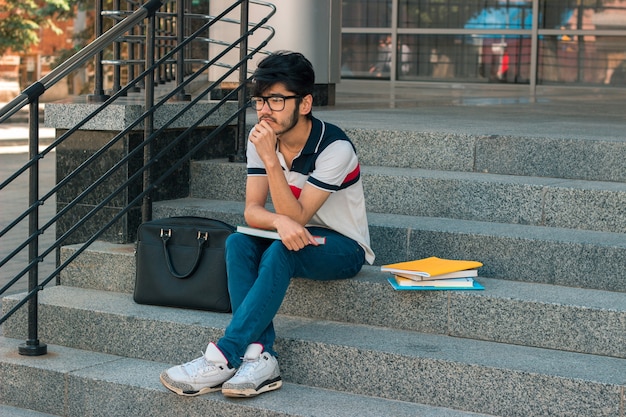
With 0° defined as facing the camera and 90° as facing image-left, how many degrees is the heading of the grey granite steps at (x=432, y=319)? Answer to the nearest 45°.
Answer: approximately 45°

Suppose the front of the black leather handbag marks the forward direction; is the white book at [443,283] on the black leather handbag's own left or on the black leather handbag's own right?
on the black leather handbag's own left

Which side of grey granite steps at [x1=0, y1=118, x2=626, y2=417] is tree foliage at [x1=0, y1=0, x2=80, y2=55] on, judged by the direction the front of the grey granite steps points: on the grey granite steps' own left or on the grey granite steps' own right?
on the grey granite steps' own right

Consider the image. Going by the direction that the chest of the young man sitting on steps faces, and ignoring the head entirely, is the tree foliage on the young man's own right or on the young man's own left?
on the young man's own right

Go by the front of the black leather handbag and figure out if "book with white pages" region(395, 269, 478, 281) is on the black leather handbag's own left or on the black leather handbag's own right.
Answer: on the black leather handbag's own left

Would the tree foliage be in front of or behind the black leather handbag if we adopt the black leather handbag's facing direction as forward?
behind
